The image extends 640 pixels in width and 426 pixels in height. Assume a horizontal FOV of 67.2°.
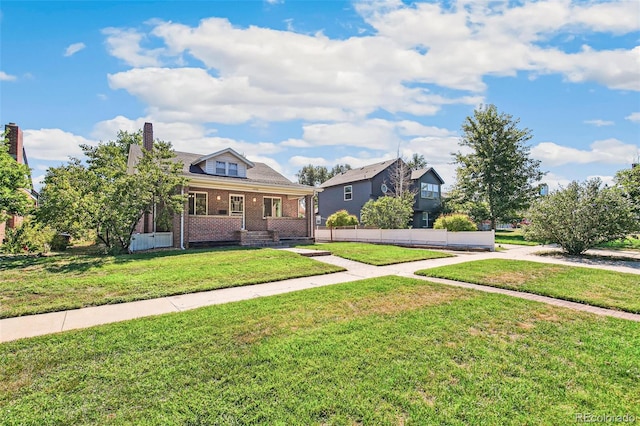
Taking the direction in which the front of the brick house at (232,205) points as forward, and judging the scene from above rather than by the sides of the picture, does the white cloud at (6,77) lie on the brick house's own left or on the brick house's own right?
on the brick house's own right

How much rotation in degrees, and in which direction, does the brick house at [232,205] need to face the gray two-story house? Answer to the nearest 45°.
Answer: approximately 90° to its left

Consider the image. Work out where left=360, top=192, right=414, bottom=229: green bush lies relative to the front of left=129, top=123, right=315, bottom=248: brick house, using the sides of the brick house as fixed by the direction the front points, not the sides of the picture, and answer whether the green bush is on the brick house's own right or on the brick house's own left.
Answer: on the brick house's own left

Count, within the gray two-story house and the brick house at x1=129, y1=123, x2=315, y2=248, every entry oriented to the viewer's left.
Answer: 0

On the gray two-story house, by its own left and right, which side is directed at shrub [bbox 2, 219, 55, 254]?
right

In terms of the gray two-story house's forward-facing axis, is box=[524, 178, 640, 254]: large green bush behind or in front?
in front

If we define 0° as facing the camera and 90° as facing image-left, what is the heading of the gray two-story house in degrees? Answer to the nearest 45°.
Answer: approximately 315°
